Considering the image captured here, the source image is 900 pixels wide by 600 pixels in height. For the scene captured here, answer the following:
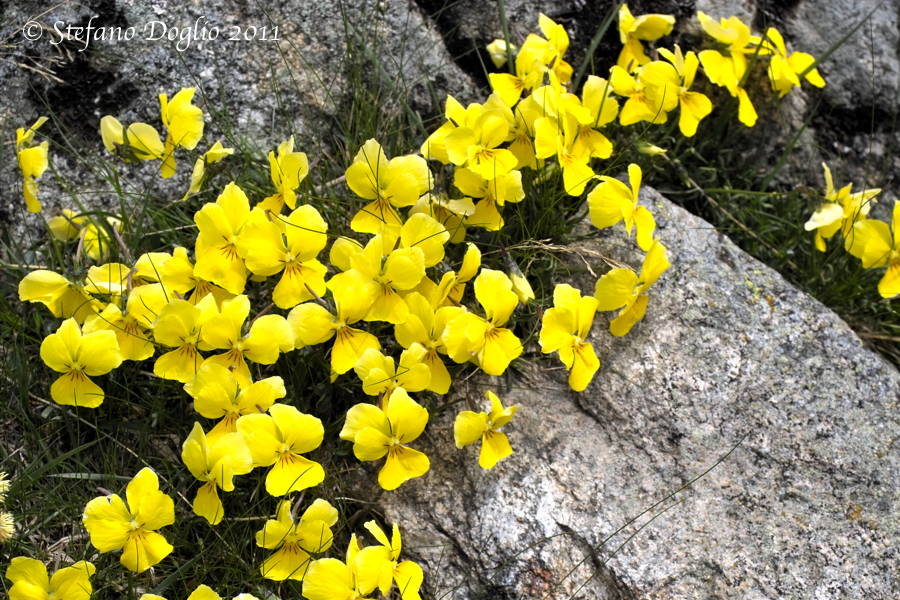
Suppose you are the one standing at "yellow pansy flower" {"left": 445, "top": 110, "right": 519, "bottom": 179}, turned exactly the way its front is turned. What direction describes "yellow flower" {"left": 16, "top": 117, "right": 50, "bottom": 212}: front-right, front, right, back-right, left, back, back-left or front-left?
right

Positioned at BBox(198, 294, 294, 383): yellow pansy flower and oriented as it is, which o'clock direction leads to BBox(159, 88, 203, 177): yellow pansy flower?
BBox(159, 88, 203, 177): yellow pansy flower is roughly at 6 o'clock from BBox(198, 294, 294, 383): yellow pansy flower.

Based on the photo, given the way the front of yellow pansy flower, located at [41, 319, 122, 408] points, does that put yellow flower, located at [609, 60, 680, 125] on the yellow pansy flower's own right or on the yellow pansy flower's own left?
on the yellow pansy flower's own left

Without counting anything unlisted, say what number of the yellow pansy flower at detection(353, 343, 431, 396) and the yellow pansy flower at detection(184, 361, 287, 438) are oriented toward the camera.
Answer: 2

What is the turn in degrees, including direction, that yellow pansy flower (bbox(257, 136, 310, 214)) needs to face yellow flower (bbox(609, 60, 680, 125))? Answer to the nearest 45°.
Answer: approximately 135° to its left

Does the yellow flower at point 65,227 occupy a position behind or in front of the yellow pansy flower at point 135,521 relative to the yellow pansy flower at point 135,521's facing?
behind

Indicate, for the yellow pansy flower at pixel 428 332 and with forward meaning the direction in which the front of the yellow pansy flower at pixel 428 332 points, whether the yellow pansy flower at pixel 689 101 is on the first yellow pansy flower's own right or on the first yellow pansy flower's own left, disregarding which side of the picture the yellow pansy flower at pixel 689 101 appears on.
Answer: on the first yellow pansy flower's own left

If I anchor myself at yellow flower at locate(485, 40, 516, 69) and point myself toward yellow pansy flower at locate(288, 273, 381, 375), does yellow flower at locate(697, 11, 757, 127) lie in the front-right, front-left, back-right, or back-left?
back-left
